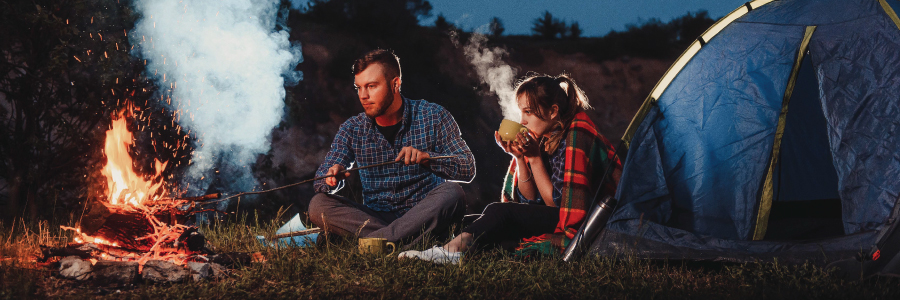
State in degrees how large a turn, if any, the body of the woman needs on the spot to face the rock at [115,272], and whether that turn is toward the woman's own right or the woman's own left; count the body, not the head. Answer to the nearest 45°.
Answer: approximately 45° to the woman's own left

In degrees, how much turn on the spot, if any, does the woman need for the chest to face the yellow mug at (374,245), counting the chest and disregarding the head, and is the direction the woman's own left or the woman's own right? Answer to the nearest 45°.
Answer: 0° — they already face it

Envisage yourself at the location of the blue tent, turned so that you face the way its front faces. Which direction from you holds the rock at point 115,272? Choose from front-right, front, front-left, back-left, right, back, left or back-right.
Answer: front-right

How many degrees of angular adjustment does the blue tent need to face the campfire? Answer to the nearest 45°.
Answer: approximately 45° to its right

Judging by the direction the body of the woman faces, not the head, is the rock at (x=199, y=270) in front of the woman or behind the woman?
in front

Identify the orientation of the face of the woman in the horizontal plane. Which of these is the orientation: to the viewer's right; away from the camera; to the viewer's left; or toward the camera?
to the viewer's left

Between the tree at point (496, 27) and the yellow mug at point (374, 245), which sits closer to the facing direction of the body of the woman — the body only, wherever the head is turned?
the yellow mug

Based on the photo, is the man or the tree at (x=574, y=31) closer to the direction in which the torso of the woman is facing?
the man

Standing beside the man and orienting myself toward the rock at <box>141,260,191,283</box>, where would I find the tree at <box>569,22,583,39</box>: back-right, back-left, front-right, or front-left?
back-right

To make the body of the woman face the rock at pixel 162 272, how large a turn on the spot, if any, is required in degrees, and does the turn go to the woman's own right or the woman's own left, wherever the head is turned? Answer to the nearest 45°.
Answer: approximately 45° to the woman's own left

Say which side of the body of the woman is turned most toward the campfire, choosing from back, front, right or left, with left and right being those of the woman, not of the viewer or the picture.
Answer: front

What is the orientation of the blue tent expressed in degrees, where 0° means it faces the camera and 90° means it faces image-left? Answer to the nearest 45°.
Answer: approximately 0°

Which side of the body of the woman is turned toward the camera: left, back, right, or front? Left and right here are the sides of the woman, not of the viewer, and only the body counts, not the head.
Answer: left
